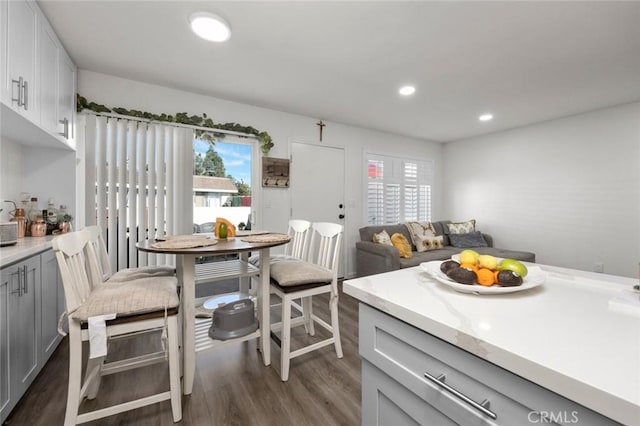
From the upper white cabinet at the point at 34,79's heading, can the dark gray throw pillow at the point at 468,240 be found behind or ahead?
ahead

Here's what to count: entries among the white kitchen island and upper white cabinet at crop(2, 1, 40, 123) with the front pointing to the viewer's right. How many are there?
1

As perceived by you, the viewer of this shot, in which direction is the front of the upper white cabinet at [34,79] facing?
facing to the right of the viewer

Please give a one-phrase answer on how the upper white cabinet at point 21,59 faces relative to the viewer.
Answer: facing to the right of the viewer

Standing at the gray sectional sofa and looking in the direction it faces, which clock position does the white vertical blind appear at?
The white vertical blind is roughly at 3 o'clock from the gray sectional sofa.

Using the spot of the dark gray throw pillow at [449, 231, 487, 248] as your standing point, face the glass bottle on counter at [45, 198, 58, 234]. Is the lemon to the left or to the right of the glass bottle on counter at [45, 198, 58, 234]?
left

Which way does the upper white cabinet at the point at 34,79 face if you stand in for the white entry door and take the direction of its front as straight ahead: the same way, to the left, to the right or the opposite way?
to the left

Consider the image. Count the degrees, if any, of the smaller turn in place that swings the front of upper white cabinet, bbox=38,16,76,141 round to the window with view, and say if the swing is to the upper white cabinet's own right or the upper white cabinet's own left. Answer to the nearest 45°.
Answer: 0° — it already faces it

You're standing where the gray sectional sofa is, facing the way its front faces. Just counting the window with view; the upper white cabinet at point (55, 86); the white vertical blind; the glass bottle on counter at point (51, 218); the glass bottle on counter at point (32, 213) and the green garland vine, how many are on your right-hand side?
6

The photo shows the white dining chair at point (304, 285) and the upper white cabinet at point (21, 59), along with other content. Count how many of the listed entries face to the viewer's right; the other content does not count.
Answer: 1

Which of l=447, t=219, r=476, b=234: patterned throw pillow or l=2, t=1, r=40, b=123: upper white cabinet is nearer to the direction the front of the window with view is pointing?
the upper white cabinet
